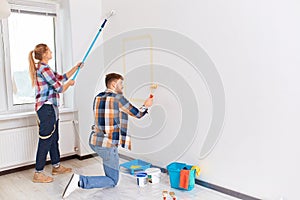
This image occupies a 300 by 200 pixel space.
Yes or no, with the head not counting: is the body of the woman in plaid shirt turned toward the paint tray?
yes

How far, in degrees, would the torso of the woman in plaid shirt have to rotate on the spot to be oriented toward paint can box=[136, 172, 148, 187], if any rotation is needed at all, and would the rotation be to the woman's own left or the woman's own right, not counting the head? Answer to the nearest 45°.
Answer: approximately 45° to the woman's own right

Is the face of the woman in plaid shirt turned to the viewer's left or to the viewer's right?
to the viewer's right

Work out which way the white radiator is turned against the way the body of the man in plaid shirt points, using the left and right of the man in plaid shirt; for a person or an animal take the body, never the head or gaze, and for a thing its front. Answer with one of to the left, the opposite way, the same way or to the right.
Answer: to the right

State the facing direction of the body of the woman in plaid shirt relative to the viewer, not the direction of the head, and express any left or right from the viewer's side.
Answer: facing to the right of the viewer

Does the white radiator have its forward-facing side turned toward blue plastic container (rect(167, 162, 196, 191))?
yes

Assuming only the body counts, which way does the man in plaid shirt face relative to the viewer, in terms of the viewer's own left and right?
facing away from the viewer and to the right of the viewer

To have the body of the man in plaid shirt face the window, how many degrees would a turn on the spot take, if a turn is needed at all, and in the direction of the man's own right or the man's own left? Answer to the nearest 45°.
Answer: approximately 90° to the man's own left
